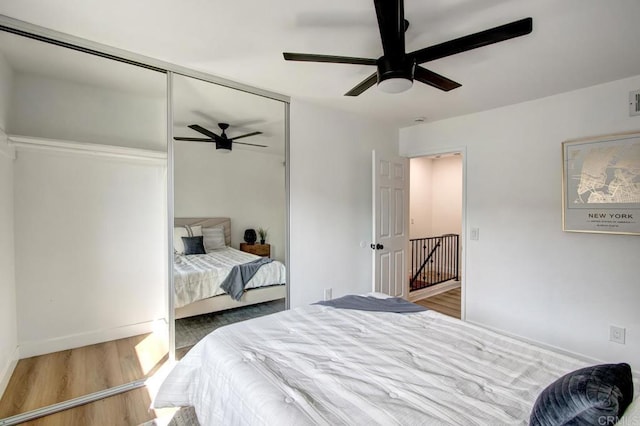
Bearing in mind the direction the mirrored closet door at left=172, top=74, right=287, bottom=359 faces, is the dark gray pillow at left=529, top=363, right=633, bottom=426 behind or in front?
in front

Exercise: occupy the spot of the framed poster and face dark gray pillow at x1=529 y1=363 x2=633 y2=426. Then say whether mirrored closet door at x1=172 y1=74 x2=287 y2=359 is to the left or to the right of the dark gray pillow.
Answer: right

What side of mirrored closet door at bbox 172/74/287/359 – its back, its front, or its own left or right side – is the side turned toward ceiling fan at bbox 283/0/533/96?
front

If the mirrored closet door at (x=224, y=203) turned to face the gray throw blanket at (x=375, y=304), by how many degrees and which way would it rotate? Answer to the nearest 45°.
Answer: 0° — it already faces it

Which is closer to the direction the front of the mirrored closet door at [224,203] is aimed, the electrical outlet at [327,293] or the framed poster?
the framed poster

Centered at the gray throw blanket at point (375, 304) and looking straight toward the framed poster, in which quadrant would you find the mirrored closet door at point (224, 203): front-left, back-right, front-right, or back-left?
back-left

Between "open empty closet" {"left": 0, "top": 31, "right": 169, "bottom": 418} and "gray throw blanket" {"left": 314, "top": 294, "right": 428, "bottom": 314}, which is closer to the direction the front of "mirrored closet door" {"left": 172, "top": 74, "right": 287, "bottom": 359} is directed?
the gray throw blanket

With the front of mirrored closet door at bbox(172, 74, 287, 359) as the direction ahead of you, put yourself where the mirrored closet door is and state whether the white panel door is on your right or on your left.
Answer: on your left

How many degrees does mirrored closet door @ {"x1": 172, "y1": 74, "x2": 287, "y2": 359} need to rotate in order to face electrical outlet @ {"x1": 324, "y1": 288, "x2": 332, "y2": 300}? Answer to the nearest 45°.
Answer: approximately 45° to its left

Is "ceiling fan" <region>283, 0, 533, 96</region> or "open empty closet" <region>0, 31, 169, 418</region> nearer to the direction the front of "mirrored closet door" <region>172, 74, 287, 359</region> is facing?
the ceiling fan

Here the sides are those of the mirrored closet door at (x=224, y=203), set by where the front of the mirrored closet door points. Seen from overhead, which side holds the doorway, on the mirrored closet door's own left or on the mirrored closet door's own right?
on the mirrored closet door's own left

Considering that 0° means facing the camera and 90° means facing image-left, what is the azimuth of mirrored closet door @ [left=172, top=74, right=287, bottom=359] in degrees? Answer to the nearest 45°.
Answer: approximately 315°

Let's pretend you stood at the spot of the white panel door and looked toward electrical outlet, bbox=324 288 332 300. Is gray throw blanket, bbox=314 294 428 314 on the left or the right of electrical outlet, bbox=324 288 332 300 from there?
left
